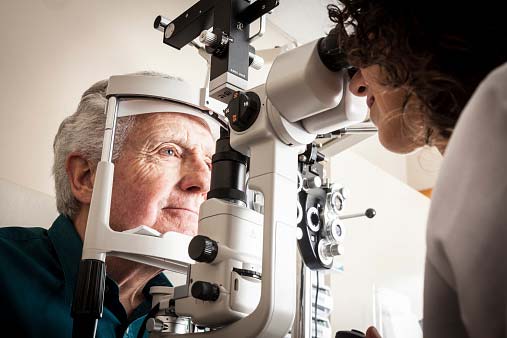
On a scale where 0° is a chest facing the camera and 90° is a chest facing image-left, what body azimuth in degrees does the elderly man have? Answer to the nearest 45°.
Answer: approximately 315°

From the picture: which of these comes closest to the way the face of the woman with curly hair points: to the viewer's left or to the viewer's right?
to the viewer's left

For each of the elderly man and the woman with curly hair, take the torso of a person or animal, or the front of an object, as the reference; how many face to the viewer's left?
1

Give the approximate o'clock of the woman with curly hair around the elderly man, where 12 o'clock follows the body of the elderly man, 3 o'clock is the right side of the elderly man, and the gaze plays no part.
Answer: The woman with curly hair is roughly at 1 o'clock from the elderly man.

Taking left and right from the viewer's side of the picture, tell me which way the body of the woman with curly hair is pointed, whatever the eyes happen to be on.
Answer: facing to the left of the viewer

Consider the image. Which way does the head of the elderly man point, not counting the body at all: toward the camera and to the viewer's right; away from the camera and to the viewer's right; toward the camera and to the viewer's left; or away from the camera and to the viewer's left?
toward the camera and to the viewer's right

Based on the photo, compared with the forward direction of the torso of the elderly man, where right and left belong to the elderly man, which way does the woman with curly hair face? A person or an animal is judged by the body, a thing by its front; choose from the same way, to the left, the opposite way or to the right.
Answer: the opposite way

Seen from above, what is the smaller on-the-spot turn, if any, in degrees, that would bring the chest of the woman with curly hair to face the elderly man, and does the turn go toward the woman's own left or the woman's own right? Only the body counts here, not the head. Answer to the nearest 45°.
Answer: approximately 45° to the woman's own right

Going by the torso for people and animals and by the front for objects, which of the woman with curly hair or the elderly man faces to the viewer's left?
the woman with curly hair
